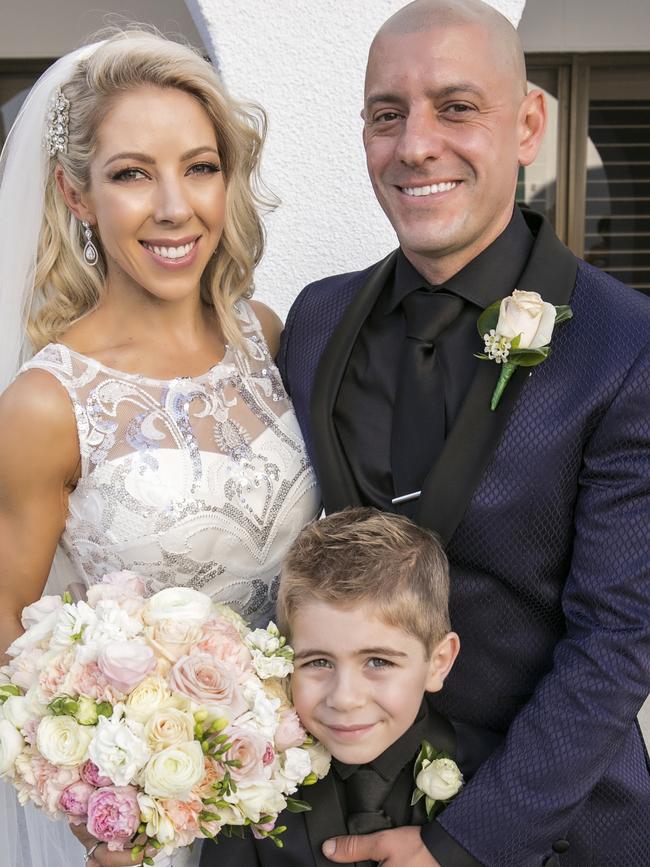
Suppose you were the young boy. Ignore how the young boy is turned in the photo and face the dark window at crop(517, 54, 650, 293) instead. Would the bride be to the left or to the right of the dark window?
left

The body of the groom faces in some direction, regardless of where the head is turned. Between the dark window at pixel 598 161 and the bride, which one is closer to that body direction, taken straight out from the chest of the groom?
the bride

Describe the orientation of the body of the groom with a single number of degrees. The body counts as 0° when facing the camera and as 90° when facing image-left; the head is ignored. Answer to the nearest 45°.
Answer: approximately 45°

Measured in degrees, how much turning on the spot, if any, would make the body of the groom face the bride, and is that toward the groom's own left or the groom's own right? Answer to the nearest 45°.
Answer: approximately 45° to the groom's own right

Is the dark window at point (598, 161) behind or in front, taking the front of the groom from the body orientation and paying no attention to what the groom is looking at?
behind
